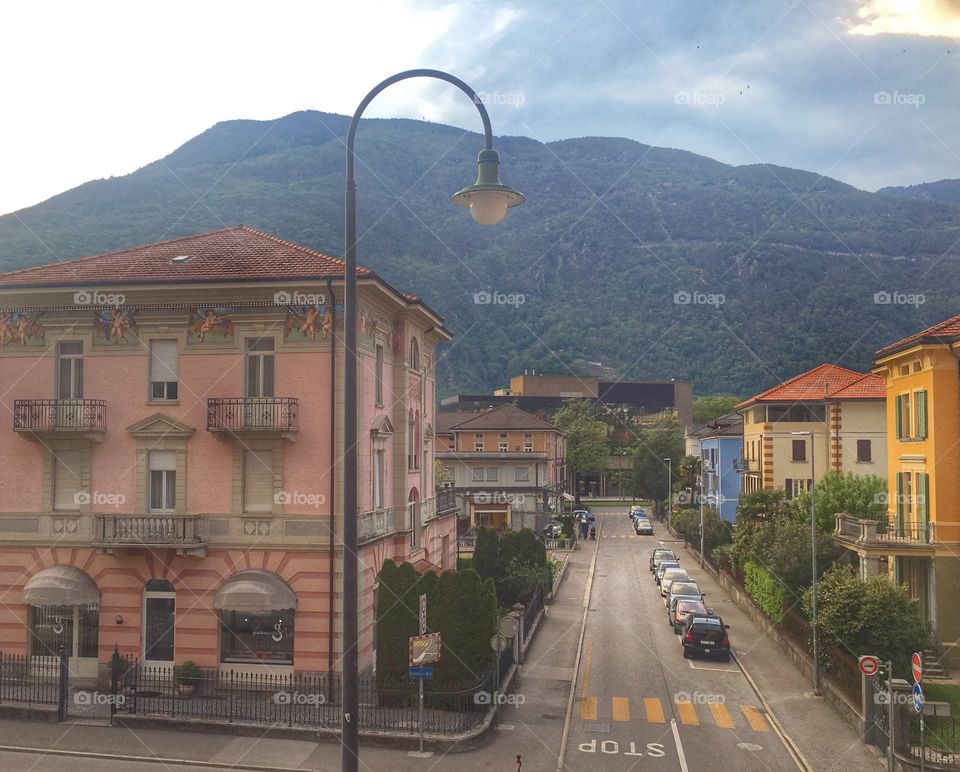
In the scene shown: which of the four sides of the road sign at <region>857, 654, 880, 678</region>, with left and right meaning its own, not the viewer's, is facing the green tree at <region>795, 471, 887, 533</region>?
back

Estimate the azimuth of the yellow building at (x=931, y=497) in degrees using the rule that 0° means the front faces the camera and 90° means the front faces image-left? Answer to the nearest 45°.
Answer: approximately 45°

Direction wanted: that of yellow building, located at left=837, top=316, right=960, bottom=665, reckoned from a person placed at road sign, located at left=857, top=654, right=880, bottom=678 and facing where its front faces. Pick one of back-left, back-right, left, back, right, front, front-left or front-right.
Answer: back

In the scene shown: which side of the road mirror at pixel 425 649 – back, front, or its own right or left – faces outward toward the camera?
front

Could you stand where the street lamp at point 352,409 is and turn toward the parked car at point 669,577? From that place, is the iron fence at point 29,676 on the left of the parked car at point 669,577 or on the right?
left

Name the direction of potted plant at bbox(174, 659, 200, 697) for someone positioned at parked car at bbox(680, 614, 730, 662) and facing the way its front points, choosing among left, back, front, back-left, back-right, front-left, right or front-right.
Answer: back-left

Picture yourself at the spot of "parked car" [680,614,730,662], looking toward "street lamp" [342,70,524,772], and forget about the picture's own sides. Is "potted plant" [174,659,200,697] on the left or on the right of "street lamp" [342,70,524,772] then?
right

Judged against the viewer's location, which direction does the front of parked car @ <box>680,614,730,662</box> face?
facing away from the viewer

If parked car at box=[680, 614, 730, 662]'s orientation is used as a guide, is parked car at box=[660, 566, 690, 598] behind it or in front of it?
in front

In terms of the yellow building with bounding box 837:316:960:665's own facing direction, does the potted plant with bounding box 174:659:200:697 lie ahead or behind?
ahead

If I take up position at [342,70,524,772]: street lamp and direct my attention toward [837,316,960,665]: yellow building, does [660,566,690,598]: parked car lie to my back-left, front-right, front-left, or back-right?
front-left

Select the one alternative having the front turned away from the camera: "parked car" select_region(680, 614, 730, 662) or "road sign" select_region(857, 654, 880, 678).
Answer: the parked car

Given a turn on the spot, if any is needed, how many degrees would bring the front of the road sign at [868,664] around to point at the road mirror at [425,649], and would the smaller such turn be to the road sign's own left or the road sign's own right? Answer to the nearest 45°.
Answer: approximately 45° to the road sign's own right

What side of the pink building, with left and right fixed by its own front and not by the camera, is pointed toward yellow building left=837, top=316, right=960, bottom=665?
left

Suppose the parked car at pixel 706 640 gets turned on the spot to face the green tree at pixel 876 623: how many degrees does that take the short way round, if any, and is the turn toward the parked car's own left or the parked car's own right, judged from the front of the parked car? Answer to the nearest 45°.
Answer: approximately 135° to the parked car's own right

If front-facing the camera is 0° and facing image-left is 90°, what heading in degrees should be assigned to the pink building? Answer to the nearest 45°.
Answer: approximately 0°
